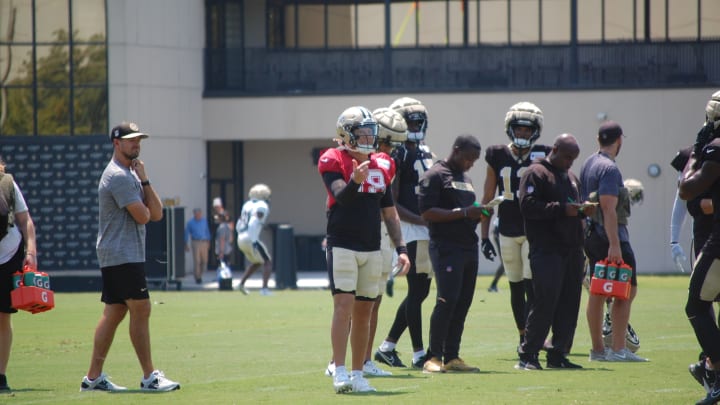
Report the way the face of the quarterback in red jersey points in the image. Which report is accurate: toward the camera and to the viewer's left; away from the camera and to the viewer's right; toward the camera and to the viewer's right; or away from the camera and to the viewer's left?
toward the camera and to the viewer's right

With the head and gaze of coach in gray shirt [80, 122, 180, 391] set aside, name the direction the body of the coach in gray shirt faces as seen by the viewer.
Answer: to the viewer's right

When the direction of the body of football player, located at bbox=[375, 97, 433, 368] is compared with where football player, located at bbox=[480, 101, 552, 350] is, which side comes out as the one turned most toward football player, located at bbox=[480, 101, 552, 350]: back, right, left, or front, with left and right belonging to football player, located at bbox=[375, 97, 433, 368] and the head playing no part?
left

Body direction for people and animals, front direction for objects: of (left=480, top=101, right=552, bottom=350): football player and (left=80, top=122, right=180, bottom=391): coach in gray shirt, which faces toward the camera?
the football player

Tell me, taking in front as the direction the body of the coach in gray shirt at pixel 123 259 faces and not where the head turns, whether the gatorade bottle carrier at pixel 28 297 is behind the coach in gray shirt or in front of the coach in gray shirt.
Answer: behind

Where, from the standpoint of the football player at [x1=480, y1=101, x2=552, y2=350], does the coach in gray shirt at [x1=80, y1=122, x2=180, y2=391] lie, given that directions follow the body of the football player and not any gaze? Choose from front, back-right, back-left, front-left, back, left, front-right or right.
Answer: front-right

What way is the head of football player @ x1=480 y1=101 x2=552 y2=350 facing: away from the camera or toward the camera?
toward the camera

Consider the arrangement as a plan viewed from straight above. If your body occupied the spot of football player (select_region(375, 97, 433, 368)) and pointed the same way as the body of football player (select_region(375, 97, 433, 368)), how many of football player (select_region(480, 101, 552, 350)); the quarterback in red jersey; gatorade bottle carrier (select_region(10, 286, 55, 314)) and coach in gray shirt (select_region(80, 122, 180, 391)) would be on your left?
1

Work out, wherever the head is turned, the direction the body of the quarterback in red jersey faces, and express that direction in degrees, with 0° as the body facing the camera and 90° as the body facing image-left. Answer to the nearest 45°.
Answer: approximately 315°

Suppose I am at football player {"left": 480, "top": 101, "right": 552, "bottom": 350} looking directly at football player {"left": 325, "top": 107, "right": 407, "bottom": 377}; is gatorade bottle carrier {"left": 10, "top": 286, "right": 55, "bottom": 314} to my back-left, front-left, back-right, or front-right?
front-right

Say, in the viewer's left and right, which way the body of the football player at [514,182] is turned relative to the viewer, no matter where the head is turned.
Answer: facing the viewer

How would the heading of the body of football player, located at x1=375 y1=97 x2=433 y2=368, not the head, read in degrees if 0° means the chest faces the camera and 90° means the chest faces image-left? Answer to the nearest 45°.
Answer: approximately 315°
